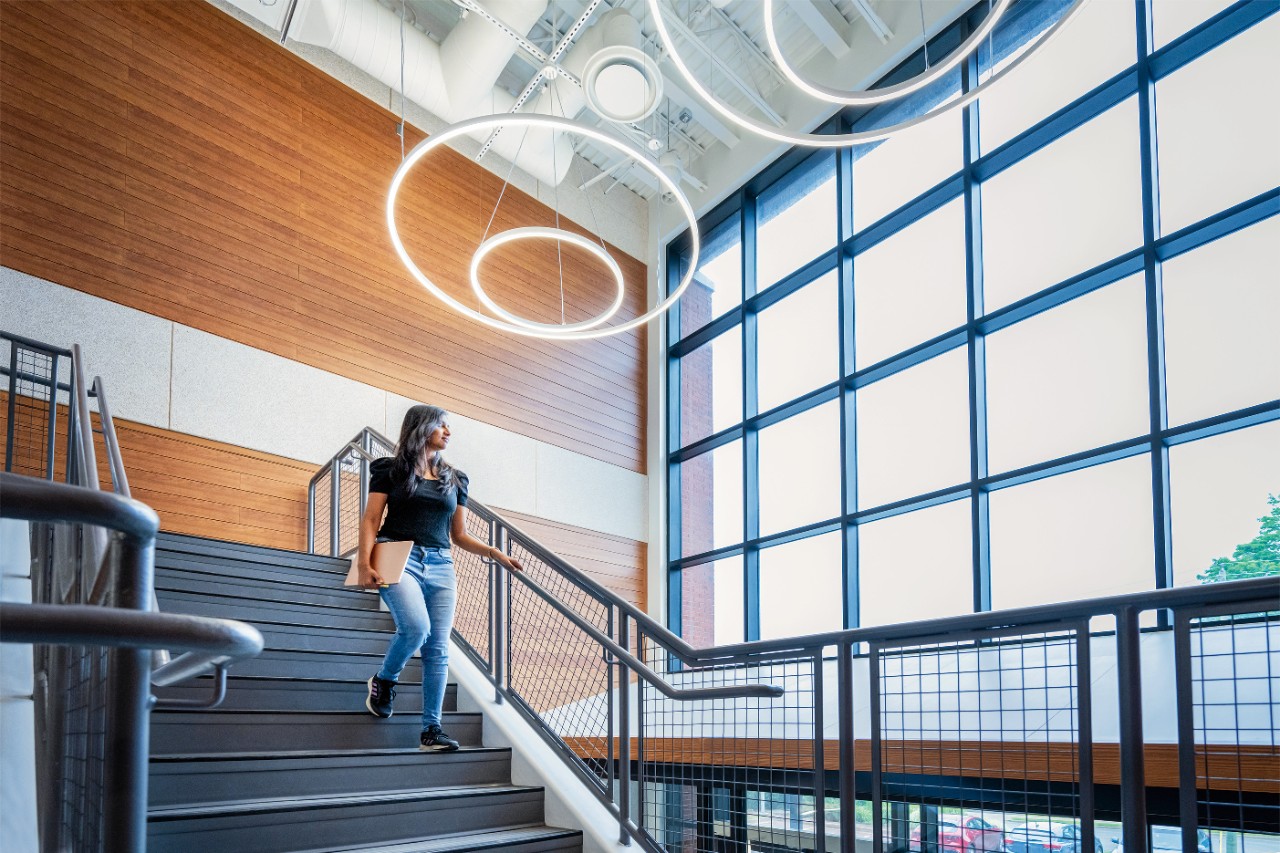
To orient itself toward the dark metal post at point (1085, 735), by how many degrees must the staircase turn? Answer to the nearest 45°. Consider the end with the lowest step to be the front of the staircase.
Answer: approximately 45° to its left

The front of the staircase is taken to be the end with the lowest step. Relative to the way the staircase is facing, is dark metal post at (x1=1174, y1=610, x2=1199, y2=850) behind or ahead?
ahead

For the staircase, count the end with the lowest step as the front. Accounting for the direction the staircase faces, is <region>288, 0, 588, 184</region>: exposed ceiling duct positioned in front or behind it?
behind

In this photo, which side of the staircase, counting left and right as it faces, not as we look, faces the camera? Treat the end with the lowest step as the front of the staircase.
front

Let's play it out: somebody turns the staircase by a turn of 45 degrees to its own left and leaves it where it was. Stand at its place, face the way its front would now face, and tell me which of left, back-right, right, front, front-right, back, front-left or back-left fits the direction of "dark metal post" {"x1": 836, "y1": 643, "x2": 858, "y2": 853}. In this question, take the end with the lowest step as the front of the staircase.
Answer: front
